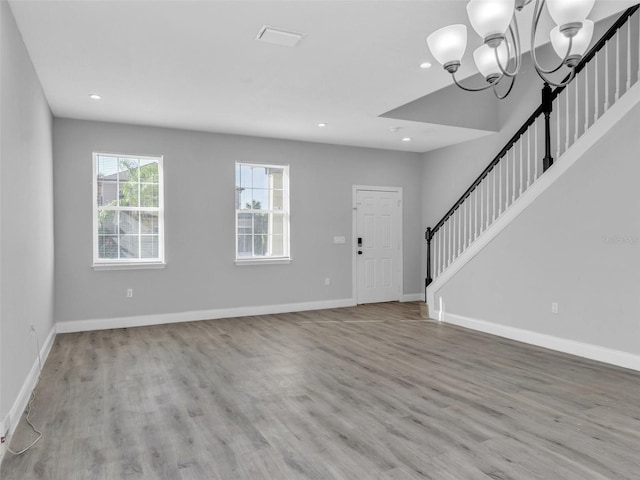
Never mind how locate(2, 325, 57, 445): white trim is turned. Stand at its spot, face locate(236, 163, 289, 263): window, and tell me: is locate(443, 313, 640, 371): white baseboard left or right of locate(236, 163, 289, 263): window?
right

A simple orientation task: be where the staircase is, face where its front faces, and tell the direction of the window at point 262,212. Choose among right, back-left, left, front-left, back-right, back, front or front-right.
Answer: front-left

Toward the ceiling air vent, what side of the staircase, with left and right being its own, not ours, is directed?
left

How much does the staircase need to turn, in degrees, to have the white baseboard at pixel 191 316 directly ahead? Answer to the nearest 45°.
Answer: approximately 45° to its left

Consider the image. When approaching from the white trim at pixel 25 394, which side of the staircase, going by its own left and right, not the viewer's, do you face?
left

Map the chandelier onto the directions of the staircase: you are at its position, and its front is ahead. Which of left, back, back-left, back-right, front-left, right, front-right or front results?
back-left

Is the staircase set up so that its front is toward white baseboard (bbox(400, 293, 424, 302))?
yes

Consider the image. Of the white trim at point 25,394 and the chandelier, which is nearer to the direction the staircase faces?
the white trim

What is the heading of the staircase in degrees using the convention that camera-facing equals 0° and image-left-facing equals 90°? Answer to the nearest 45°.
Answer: approximately 135°

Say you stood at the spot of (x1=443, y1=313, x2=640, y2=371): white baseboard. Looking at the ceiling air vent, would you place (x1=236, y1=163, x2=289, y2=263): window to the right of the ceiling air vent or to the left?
right

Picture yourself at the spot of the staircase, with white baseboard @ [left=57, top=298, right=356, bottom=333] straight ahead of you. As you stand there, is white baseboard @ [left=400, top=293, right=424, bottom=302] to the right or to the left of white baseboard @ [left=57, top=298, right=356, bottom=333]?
right

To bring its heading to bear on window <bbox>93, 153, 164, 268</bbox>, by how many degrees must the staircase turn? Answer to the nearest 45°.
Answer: approximately 45° to its left
